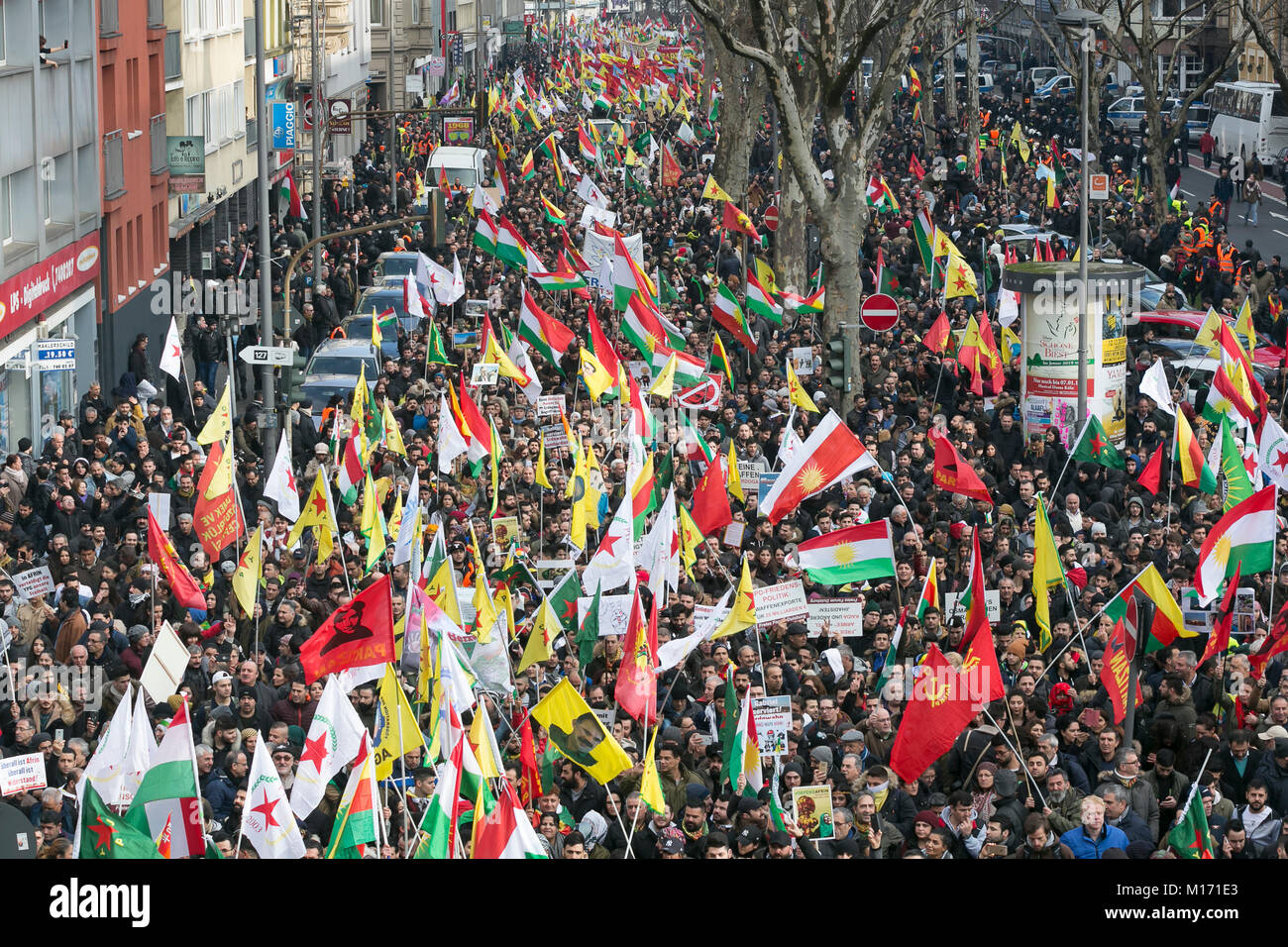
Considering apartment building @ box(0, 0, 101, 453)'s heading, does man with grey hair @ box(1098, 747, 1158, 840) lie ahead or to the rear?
ahead

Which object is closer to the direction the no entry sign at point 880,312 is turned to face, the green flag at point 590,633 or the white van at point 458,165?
the green flag

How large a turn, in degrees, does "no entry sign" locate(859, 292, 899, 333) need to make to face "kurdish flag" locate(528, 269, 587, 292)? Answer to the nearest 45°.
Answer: approximately 135° to its right

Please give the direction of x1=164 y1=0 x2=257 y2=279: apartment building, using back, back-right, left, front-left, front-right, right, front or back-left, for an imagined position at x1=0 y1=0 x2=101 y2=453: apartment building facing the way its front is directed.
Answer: back-left

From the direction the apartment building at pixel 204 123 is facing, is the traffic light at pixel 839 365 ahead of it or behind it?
ahead

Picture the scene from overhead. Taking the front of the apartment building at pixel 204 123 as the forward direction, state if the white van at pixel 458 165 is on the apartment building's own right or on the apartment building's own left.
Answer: on the apartment building's own left

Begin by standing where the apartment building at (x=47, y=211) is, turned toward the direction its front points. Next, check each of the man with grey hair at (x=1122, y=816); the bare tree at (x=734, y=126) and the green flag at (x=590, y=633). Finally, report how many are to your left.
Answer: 1

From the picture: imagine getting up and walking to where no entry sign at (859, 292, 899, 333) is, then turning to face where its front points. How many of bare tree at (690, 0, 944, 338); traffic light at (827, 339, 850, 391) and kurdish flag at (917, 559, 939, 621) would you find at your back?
1

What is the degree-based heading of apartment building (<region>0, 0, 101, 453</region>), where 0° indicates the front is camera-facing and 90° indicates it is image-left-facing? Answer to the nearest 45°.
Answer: approximately 315°

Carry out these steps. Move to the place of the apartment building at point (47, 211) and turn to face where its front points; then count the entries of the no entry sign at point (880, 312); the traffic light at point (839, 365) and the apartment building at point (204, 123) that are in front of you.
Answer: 2

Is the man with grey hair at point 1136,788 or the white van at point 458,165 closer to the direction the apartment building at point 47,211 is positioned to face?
the man with grey hair

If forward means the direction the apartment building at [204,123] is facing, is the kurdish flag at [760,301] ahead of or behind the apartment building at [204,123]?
ahead

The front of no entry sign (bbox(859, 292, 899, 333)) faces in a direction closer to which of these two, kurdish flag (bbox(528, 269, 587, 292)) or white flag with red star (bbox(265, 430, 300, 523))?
the white flag with red star
